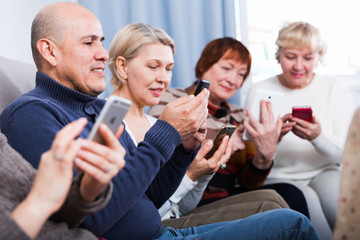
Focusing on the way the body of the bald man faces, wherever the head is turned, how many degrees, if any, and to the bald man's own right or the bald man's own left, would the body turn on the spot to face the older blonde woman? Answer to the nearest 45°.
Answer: approximately 45° to the bald man's own left

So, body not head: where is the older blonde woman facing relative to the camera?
toward the camera
